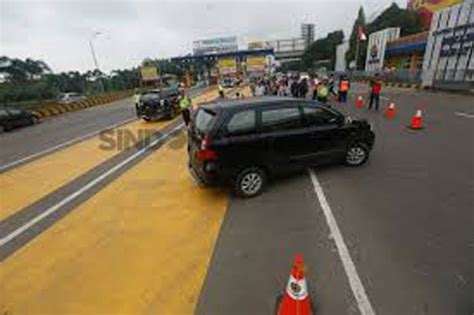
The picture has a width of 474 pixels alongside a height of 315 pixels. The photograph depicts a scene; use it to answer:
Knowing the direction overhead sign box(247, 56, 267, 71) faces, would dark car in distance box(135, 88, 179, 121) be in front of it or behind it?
in front

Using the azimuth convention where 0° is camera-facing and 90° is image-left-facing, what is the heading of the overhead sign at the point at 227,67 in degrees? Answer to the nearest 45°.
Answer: approximately 0°

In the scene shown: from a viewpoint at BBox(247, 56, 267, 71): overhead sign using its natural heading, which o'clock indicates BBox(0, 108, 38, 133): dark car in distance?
The dark car in distance is roughly at 1 o'clock from the overhead sign.

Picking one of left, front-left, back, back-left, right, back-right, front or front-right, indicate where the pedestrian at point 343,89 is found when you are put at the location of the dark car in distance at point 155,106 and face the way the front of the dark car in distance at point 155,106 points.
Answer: back-left

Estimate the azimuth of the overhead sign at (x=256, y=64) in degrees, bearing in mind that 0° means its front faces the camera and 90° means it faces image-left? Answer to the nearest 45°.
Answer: approximately 0°

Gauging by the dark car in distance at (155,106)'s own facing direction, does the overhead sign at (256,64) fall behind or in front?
behind

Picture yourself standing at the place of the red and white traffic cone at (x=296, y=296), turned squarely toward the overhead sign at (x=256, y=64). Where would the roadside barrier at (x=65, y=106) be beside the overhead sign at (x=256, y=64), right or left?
left

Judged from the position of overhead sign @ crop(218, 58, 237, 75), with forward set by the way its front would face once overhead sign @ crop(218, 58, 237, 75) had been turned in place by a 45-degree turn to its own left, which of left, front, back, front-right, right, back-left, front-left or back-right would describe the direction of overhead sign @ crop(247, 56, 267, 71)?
front-left

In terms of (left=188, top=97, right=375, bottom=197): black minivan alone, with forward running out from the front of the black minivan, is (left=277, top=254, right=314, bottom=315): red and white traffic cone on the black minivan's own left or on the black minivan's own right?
on the black minivan's own right

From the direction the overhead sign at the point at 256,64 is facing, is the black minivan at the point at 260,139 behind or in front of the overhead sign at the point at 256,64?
in front
